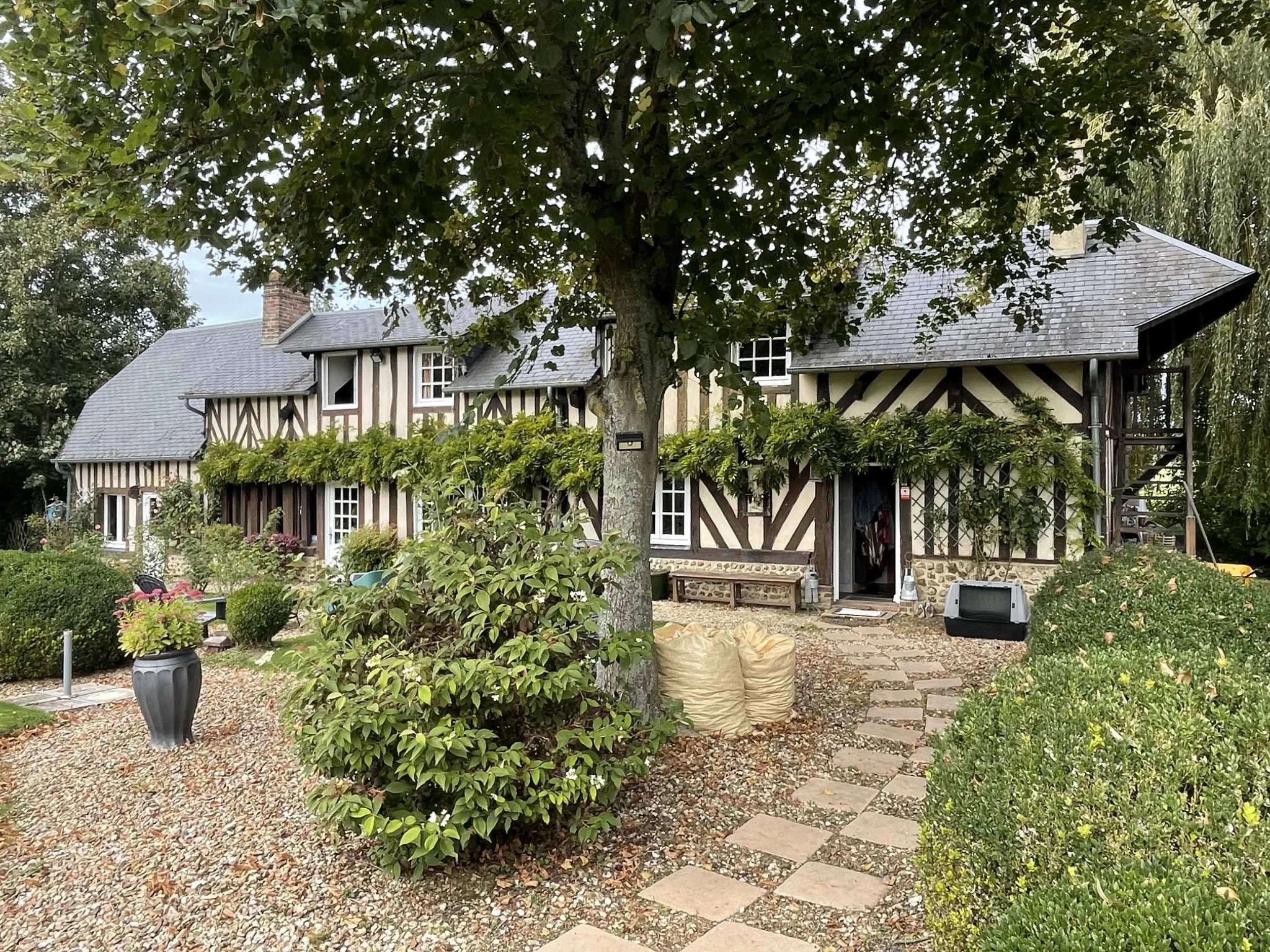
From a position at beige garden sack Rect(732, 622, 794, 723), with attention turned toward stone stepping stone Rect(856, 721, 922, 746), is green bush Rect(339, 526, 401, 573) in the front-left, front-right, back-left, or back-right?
back-left

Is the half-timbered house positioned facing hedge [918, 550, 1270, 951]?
yes

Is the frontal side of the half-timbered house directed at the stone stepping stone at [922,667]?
yes

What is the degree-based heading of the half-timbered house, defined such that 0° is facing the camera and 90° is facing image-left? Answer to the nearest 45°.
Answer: approximately 0°

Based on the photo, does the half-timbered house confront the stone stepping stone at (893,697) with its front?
yes

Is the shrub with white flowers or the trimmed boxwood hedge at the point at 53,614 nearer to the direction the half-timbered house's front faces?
the shrub with white flowers
